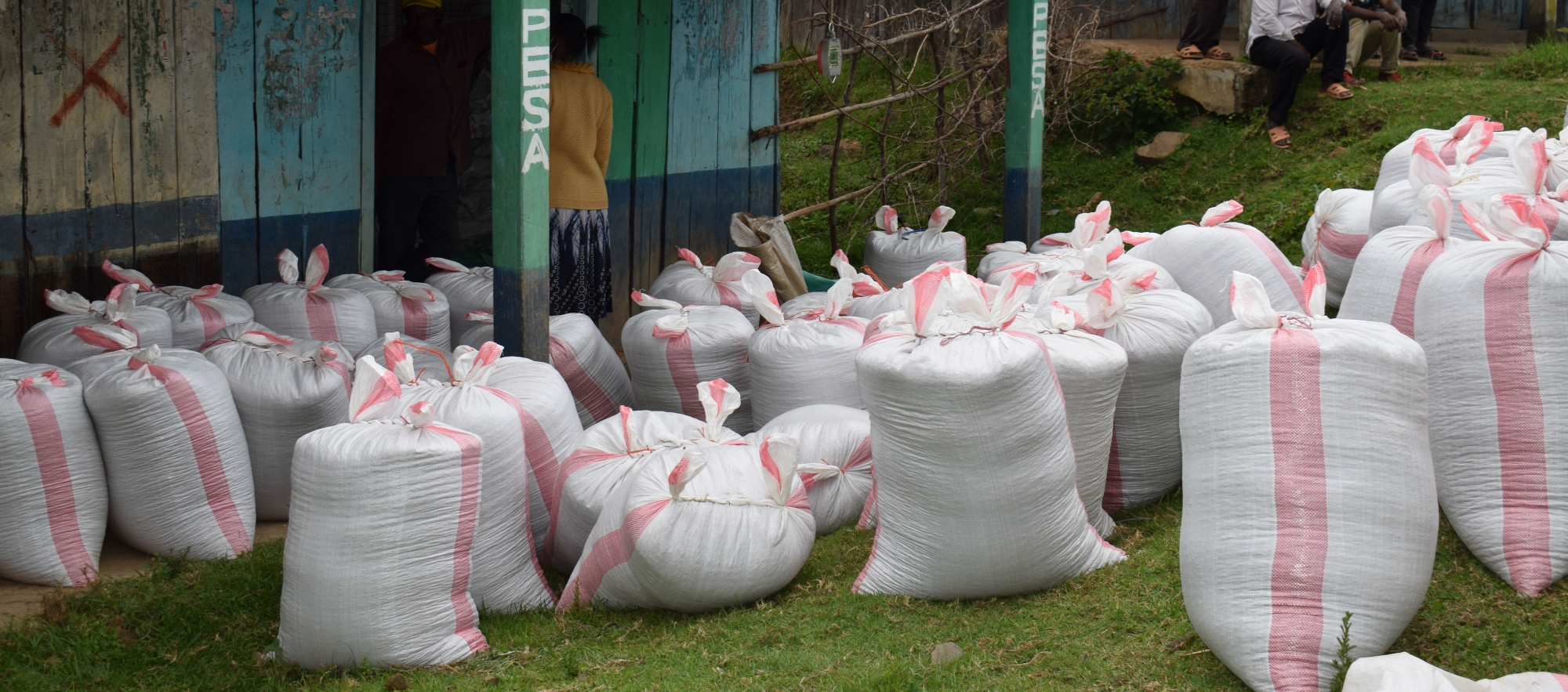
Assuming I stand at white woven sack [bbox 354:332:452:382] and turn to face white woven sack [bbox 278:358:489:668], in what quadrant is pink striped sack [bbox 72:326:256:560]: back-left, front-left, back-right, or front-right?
front-right

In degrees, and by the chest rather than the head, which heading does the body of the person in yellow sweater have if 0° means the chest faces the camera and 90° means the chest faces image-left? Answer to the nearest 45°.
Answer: approximately 180°

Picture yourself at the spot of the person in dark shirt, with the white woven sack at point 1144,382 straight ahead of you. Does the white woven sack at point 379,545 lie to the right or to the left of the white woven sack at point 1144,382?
right

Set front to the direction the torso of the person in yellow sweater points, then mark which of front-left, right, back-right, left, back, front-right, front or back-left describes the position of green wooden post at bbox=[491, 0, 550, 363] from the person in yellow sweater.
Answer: back

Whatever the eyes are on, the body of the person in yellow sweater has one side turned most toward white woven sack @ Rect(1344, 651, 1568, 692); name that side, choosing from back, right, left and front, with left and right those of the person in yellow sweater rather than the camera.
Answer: back

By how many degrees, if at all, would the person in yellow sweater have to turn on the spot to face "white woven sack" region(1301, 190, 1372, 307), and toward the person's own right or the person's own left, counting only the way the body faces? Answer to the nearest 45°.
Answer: approximately 90° to the person's own right

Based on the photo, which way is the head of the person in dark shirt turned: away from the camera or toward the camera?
toward the camera

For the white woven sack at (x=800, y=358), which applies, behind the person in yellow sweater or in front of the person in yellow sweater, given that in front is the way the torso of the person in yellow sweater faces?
behind

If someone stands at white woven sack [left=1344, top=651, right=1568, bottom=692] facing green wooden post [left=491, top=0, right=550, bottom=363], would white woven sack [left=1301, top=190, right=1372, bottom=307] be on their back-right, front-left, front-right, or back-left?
front-right

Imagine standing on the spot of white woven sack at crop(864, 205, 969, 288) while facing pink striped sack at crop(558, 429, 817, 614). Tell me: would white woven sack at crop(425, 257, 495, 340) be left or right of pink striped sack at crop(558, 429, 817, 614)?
right

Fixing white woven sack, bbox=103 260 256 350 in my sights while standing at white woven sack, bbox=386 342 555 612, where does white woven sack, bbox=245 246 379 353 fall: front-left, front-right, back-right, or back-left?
front-right

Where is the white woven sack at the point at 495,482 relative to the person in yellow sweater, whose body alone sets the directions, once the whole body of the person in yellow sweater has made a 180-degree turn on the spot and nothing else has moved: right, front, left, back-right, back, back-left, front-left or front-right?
front
